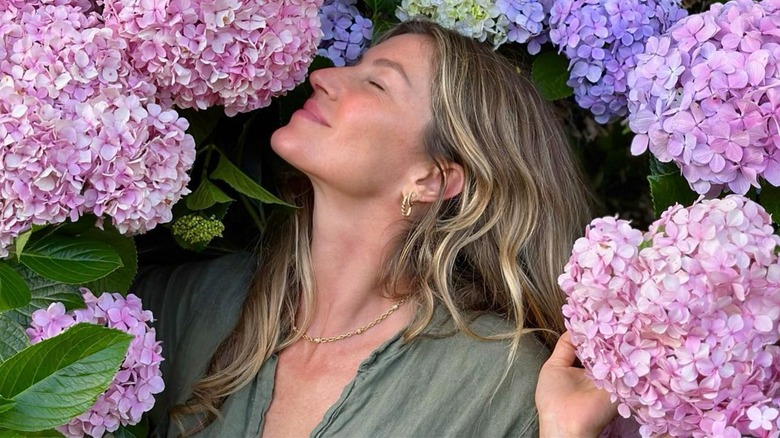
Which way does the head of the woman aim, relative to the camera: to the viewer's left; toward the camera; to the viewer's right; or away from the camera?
to the viewer's left

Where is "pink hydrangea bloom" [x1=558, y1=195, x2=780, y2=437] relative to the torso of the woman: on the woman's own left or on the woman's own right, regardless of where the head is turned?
on the woman's own left

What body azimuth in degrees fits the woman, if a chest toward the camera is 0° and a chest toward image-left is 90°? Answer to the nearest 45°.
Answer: approximately 45°
